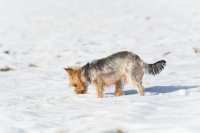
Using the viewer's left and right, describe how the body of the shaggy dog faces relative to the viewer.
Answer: facing to the left of the viewer
